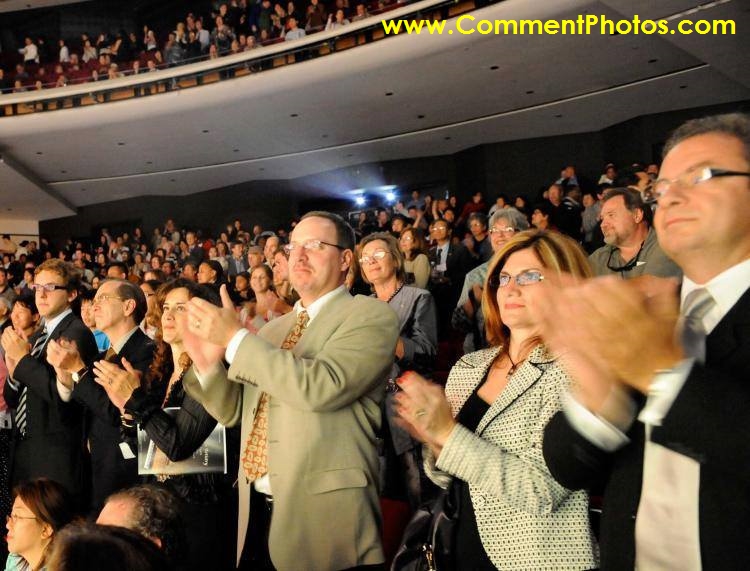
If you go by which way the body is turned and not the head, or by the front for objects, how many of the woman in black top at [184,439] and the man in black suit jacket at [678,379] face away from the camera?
0

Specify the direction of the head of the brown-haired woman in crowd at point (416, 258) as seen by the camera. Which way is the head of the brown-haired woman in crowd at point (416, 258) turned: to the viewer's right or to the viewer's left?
to the viewer's left

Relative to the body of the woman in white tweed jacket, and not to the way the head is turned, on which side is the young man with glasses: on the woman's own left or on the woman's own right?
on the woman's own right

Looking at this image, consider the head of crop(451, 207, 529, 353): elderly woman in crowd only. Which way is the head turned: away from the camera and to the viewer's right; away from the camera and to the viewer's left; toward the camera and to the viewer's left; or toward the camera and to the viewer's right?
toward the camera and to the viewer's left

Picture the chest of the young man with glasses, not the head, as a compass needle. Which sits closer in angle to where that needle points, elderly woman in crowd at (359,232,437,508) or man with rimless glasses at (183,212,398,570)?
the man with rimless glasses

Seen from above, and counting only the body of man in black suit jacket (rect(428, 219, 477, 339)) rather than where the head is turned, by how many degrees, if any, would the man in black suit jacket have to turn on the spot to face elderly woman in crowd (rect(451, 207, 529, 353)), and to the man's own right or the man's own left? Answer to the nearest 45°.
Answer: approximately 45° to the man's own left
